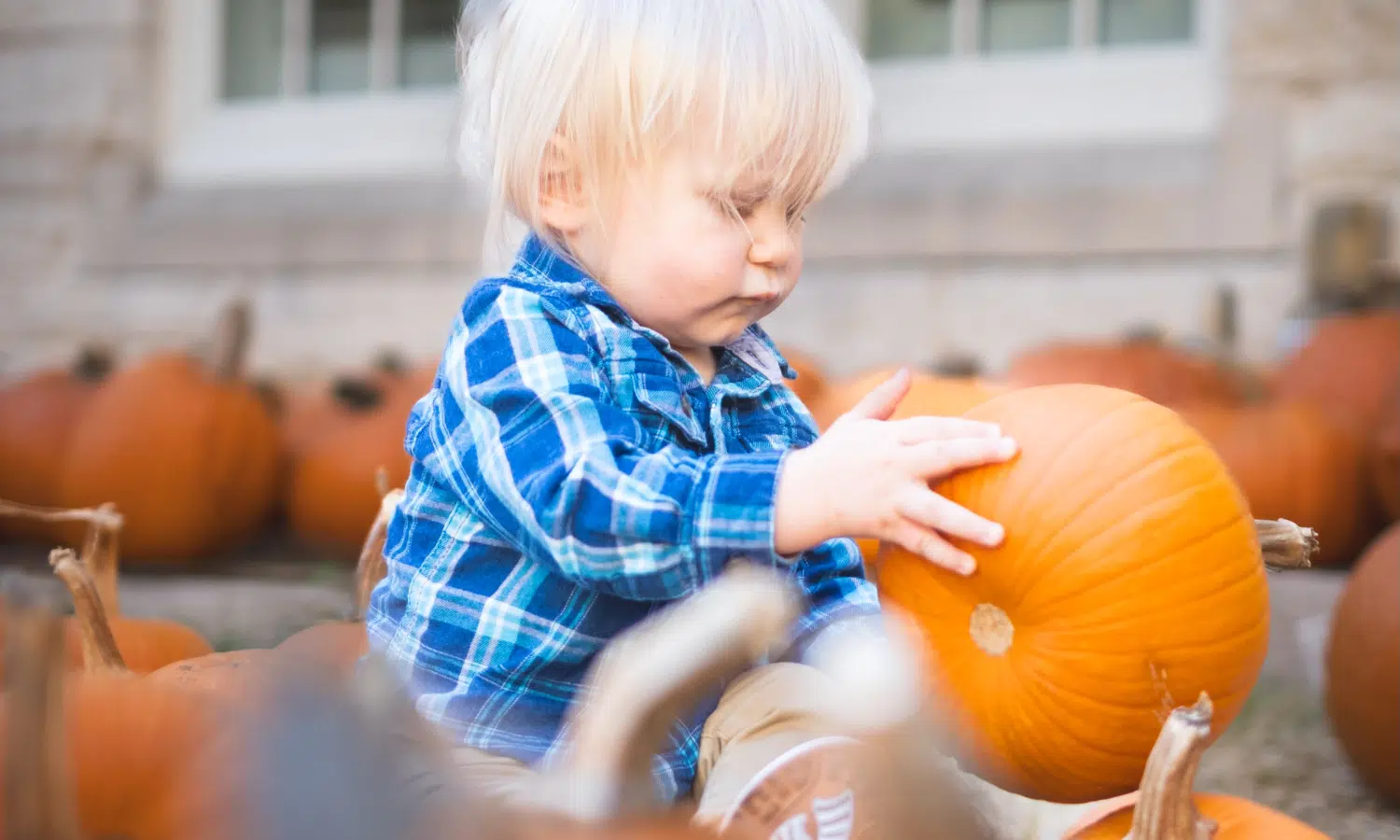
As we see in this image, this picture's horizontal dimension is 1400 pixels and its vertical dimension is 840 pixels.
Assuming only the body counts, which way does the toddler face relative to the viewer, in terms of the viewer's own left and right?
facing the viewer and to the right of the viewer

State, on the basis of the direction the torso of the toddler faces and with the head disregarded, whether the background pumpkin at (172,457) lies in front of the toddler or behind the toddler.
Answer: behind

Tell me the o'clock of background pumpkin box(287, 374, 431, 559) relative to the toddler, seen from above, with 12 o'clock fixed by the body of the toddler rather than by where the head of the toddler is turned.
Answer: The background pumpkin is roughly at 7 o'clock from the toddler.
